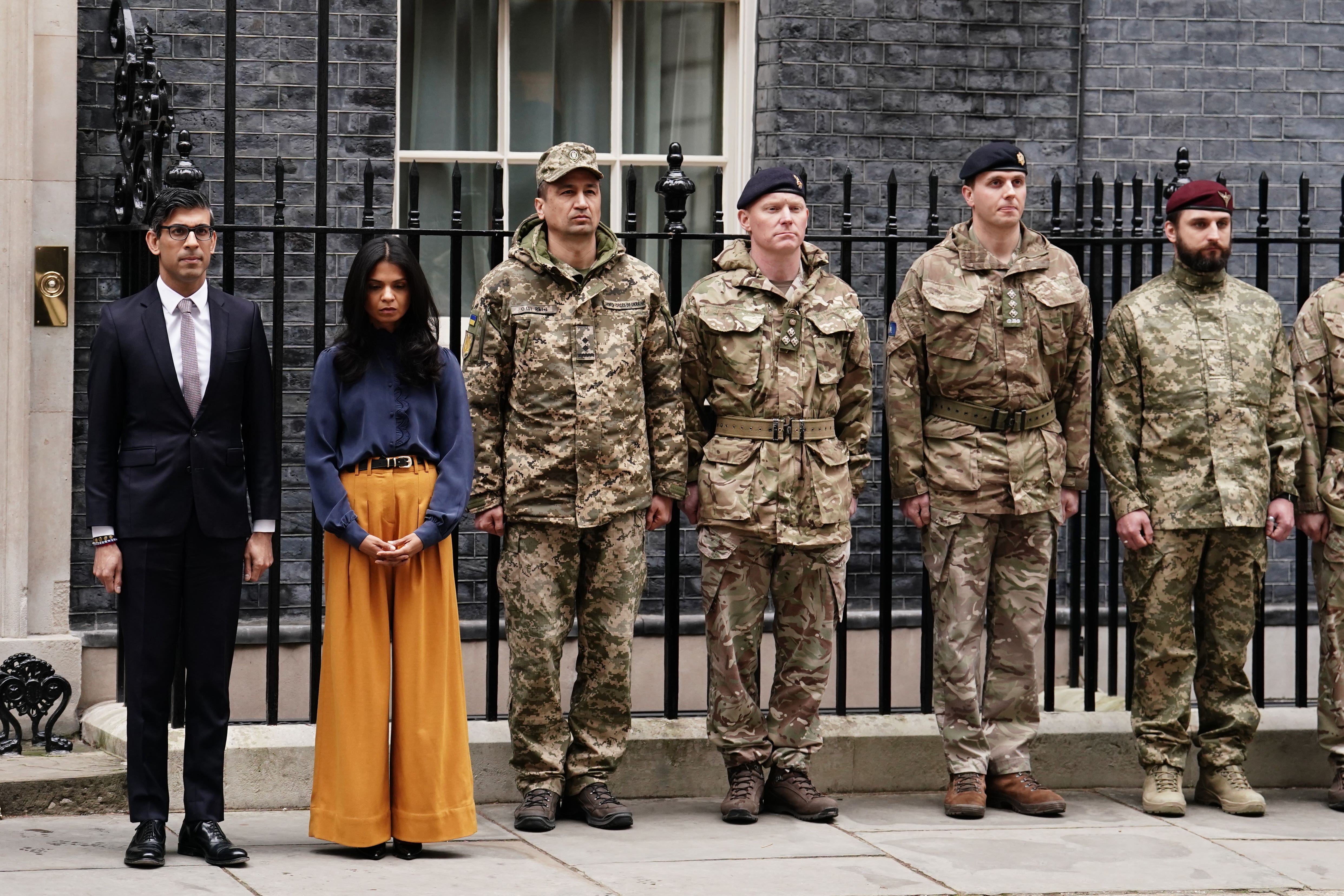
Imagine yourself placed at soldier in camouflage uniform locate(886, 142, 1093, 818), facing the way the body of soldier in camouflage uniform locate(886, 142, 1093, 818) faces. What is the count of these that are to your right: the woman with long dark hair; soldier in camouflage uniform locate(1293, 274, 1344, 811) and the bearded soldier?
1

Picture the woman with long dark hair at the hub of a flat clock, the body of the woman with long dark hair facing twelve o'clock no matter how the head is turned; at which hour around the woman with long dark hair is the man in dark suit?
The man in dark suit is roughly at 3 o'clock from the woman with long dark hair.

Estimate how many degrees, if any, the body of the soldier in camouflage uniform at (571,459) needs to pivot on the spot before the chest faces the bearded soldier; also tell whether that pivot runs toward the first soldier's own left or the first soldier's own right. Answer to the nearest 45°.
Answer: approximately 90° to the first soldier's own left

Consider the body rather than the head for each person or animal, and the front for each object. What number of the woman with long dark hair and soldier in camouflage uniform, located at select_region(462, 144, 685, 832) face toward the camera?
2

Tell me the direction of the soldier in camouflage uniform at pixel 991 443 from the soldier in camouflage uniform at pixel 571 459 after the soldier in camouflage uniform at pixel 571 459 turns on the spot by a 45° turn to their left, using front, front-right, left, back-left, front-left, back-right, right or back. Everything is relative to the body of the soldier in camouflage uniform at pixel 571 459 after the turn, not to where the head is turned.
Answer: front-left

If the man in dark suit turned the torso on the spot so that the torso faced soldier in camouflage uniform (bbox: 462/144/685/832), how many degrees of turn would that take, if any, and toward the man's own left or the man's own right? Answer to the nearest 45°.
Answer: approximately 90° to the man's own left

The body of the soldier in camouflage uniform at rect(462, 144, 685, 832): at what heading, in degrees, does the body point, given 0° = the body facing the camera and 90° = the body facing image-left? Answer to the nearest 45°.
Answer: approximately 0°

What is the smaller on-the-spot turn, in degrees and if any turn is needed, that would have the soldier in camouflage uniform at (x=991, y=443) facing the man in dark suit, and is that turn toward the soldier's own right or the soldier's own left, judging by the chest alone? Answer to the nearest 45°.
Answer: approximately 90° to the soldier's own right
